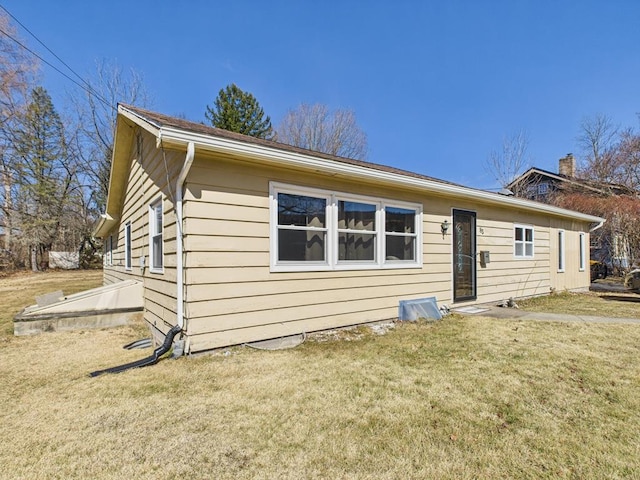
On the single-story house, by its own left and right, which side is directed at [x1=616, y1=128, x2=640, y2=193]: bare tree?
left

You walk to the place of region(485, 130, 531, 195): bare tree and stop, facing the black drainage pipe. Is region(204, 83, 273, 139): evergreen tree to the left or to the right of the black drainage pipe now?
right

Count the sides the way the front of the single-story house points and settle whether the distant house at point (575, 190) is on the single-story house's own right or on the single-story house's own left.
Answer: on the single-story house's own left

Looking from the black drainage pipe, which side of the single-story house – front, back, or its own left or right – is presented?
right

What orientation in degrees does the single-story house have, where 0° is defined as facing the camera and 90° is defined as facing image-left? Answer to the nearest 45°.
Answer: approximately 315°

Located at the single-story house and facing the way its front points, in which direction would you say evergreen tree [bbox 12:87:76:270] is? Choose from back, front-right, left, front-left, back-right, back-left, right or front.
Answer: back

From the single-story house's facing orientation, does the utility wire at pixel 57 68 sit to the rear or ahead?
to the rear

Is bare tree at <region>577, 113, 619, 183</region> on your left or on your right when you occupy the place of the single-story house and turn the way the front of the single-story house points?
on your left

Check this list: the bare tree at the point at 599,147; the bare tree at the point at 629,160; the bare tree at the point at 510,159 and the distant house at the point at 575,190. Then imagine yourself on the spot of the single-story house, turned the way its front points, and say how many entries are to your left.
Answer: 4
